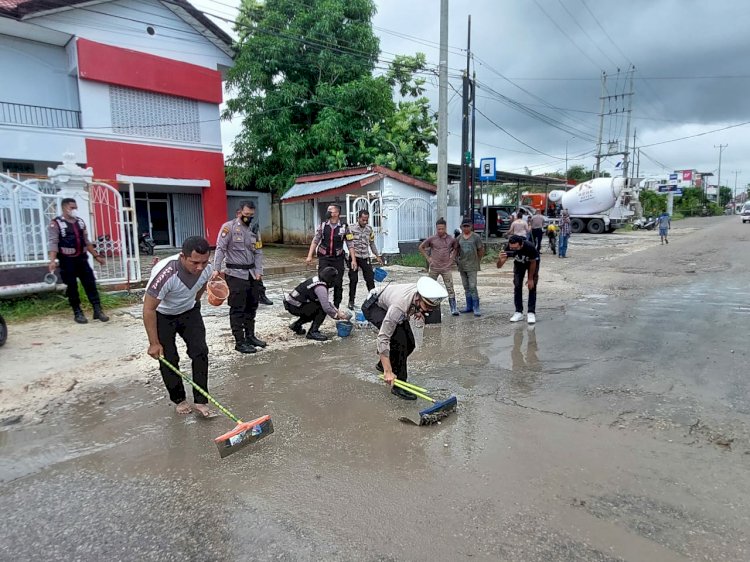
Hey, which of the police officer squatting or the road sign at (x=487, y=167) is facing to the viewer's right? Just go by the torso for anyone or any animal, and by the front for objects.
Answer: the police officer squatting

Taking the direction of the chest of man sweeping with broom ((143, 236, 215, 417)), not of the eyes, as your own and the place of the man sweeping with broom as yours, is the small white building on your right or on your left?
on your left

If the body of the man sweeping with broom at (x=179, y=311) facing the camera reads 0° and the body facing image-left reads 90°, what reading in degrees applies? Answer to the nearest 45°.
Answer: approximately 315°

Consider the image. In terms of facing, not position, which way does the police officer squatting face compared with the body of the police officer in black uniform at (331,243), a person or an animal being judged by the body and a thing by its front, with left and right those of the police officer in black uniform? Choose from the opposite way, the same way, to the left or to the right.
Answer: to the left
